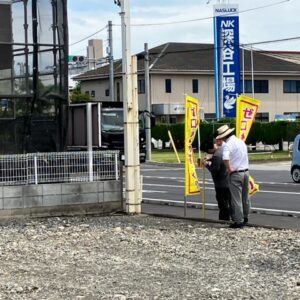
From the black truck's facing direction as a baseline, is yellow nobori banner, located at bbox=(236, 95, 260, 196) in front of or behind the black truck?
in front

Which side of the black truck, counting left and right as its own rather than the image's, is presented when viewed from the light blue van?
front

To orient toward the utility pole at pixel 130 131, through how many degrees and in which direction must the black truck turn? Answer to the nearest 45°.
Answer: approximately 45° to its right

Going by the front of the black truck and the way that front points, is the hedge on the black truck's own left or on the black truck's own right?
on the black truck's own left

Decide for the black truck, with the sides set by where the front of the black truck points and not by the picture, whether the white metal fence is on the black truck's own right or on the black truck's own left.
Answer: on the black truck's own right

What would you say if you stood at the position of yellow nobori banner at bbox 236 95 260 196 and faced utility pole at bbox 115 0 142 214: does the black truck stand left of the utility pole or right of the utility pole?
right

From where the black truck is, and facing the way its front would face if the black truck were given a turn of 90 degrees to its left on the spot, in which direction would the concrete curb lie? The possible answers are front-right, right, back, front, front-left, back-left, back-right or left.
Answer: right
